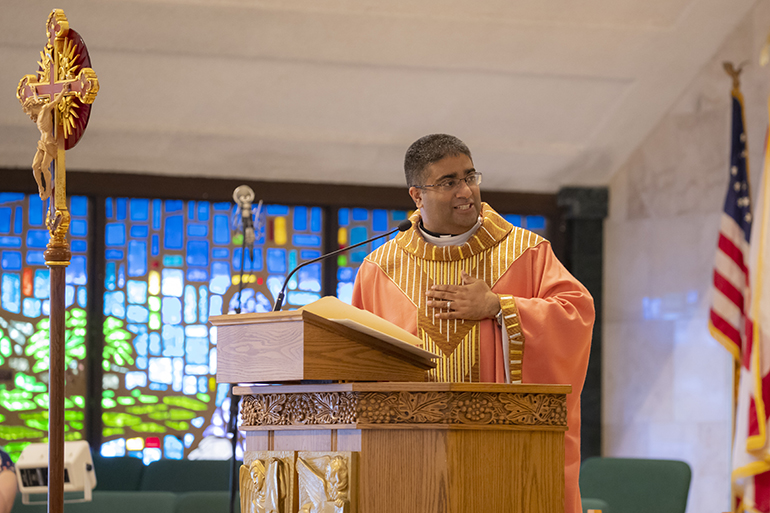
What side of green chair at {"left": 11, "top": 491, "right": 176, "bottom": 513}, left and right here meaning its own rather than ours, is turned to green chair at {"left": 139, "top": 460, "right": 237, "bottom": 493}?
back

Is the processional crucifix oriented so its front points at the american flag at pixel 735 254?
no

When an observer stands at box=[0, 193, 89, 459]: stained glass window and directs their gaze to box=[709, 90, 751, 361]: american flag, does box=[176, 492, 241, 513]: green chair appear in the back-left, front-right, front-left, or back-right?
front-right

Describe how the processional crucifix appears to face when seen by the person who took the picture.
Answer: facing the viewer and to the left of the viewer

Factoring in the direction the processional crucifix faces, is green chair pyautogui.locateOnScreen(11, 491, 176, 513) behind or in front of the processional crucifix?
behind

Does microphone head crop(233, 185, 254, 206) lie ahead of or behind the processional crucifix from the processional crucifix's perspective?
behind

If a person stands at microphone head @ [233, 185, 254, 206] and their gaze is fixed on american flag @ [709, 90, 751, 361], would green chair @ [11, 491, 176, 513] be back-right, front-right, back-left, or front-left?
back-right

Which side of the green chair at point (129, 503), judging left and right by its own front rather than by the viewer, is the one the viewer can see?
front

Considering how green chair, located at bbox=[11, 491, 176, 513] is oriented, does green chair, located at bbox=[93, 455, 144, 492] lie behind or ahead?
behind

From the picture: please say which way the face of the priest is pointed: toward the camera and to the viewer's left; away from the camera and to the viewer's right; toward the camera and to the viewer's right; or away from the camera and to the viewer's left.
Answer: toward the camera and to the viewer's right

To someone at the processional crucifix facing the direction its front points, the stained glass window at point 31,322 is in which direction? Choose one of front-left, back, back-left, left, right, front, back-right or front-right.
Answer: back-right

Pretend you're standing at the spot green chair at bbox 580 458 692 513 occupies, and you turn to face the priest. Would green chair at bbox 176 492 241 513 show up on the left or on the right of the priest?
right

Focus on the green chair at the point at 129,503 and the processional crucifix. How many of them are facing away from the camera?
0

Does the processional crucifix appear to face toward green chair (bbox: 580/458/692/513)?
no
